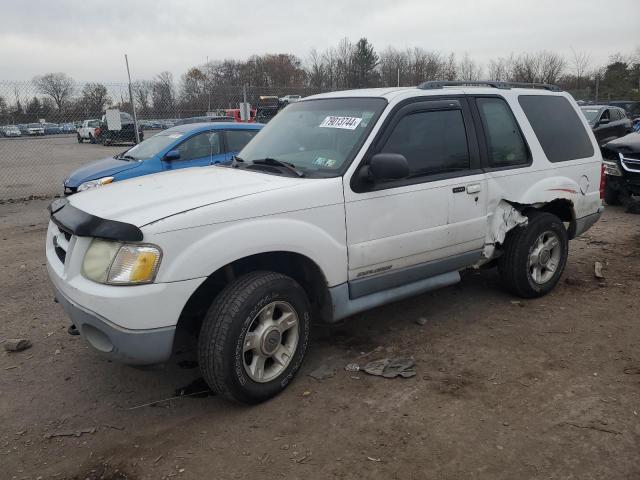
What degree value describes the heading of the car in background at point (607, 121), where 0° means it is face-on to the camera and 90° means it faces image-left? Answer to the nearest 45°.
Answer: approximately 45°

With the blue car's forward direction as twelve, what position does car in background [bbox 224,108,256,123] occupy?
The car in background is roughly at 5 o'clock from the blue car.

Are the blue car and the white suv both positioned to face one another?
no

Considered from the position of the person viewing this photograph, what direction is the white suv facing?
facing the viewer and to the left of the viewer

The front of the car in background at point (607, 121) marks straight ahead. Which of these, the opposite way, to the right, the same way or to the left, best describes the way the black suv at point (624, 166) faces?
the same way

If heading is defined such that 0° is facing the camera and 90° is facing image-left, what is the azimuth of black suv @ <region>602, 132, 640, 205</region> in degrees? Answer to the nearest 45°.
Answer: approximately 45°

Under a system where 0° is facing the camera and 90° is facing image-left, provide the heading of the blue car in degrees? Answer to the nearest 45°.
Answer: approximately 45°

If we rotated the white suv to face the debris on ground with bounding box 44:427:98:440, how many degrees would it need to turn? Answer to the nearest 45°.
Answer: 0° — it already faces it

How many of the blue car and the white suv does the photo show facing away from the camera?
0

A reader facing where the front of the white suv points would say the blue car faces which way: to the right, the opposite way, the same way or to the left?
the same way

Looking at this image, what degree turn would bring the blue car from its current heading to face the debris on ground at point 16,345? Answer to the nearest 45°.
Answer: approximately 45° to its left

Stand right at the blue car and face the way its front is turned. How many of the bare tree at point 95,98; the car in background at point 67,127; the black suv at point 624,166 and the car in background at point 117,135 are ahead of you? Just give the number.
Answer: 0

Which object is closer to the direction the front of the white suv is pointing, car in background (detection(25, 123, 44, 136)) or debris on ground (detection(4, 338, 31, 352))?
the debris on ground

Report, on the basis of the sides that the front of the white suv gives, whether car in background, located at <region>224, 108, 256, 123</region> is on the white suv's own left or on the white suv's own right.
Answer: on the white suv's own right

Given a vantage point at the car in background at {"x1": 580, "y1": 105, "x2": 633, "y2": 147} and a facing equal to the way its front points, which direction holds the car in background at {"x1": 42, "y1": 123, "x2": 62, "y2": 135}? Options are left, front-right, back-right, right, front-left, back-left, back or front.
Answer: front-right

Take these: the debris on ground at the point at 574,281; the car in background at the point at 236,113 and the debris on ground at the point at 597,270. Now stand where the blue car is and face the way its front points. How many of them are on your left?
2

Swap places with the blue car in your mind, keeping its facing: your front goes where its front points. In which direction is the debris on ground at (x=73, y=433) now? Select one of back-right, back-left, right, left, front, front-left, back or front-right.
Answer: front-left

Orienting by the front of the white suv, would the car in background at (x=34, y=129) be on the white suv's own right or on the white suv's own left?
on the white suv's own right

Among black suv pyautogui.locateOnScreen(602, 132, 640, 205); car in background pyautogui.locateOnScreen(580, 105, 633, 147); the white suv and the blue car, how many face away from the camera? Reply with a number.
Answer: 0

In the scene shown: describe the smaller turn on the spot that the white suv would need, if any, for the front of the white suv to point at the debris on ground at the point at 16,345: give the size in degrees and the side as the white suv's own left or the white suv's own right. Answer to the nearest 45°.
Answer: approximately 45° to the white suv's own right
